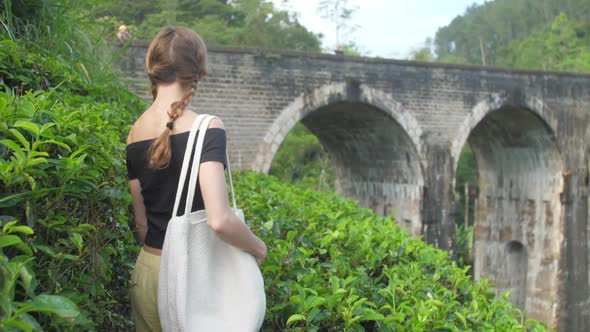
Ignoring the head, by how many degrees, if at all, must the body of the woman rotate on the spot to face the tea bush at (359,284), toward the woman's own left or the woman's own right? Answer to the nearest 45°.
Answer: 0° — they already face it

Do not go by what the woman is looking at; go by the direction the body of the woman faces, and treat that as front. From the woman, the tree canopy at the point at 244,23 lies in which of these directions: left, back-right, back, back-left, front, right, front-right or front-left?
front-left

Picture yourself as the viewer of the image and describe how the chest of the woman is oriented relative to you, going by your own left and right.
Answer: facing away from the viewer and to the right of the viewer

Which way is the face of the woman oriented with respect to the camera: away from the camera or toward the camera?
away from the camera

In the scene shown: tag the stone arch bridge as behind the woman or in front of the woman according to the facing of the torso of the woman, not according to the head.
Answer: in front
